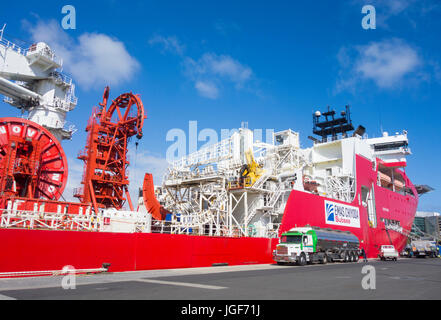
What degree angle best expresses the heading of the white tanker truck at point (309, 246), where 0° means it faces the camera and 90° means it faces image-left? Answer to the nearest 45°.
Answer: approximately 45°

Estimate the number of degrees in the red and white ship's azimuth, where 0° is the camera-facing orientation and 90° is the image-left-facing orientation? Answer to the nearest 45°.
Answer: approximately 225°

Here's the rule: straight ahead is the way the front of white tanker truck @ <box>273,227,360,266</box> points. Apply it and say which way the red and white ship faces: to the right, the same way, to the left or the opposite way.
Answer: the opposite way
